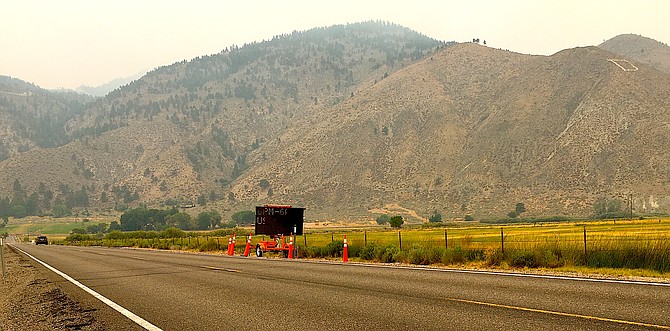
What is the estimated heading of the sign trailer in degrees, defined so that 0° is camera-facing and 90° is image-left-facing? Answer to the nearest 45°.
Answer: approximately 0°
